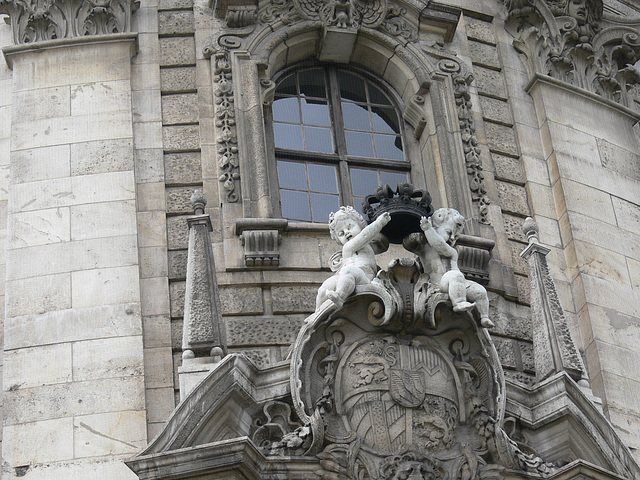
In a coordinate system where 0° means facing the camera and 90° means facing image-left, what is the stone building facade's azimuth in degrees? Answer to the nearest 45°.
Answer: approximately 0°
